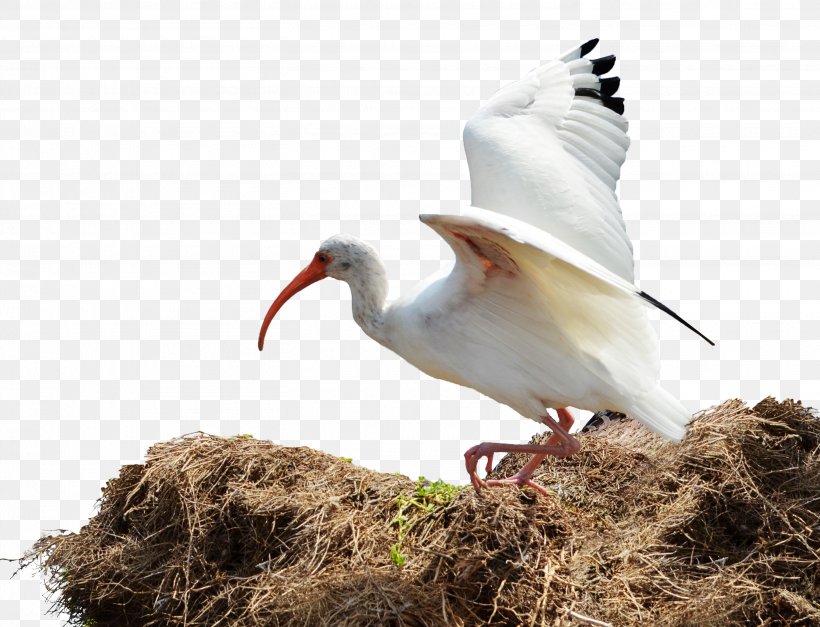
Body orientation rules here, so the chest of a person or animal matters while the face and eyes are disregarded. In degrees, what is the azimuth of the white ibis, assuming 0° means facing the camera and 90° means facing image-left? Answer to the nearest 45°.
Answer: approximately 90°
